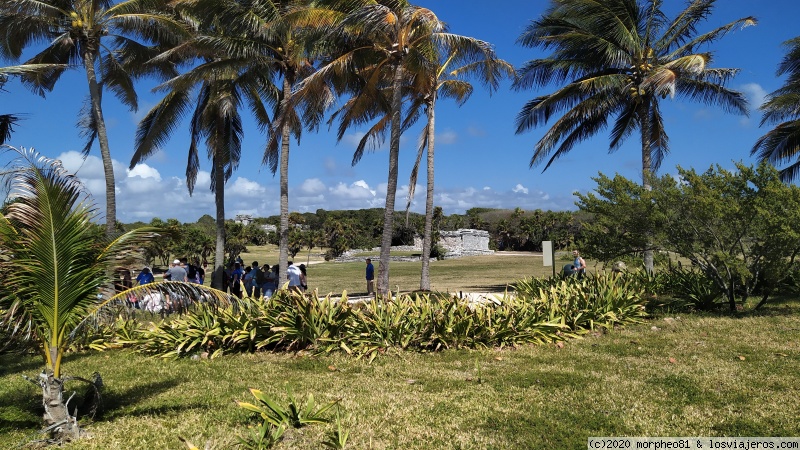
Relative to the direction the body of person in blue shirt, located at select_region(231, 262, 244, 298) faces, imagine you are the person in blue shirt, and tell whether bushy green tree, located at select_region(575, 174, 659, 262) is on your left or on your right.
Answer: on your right

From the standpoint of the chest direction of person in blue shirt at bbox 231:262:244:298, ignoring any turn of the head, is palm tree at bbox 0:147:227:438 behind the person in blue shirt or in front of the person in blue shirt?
behind

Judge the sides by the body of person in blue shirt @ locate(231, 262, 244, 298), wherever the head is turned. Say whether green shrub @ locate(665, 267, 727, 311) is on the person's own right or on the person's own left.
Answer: on the person's own right

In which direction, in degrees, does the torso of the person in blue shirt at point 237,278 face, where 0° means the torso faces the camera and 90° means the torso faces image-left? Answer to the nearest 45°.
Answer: approximately 180°
